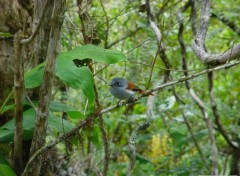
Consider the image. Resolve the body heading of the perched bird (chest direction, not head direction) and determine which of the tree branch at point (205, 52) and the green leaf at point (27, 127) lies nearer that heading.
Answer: the green leaf

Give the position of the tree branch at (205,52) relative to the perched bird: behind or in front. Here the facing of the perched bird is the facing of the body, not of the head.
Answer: behind

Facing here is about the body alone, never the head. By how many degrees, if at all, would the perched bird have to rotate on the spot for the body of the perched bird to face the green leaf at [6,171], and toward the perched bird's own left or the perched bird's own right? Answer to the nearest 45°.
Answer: approximately 45° to the perched bird's own left

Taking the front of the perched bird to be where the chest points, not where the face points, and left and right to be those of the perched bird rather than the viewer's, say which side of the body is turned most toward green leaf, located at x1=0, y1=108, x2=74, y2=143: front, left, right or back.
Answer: front

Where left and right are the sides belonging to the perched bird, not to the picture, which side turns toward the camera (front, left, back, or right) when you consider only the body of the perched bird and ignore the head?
left

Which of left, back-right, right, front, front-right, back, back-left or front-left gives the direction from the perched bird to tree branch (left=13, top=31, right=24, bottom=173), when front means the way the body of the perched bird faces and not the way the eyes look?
front-left
